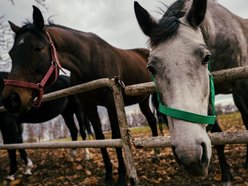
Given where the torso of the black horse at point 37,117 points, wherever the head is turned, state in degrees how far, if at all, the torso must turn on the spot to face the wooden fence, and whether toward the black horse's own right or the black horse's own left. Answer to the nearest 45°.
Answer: approximately 45° to the black horse's own left

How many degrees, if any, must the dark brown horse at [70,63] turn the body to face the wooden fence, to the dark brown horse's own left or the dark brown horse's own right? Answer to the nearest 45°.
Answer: approximately 45° to the dark brown horse's own left

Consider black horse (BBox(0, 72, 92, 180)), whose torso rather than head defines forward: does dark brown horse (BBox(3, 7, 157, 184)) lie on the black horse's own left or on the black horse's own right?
on the black horse's own left

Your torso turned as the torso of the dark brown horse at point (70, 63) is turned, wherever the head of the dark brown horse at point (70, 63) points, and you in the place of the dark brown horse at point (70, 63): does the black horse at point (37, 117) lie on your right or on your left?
on your right

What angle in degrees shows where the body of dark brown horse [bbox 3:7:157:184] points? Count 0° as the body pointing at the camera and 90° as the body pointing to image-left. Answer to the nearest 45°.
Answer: approximately 45°

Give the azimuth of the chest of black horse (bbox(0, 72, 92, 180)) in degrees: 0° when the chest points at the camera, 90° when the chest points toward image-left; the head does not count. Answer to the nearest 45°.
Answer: approximately 45°

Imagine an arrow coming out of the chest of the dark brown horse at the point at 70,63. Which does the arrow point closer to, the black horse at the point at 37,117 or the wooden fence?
the wooden fence
